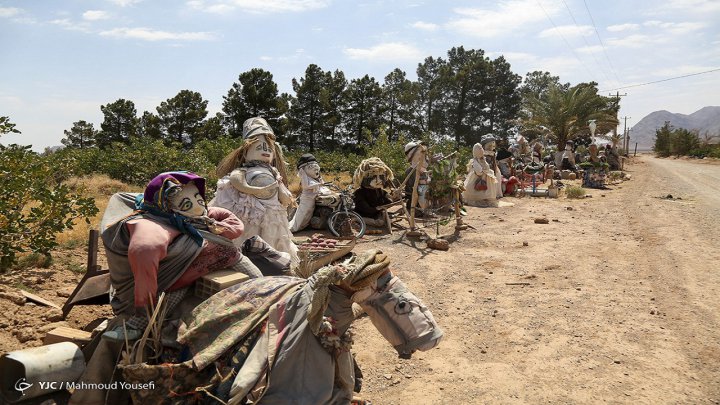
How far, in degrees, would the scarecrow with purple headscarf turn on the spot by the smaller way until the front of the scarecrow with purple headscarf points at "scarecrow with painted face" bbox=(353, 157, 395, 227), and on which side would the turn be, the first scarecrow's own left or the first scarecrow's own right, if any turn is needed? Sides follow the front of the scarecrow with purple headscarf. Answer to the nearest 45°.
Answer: approximately 90° to the first scarecrow's own left

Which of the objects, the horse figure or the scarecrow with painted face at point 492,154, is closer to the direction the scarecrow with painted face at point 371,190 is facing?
the horse figure

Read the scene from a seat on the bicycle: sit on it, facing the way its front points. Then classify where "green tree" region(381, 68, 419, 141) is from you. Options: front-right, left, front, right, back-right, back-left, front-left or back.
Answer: back-left

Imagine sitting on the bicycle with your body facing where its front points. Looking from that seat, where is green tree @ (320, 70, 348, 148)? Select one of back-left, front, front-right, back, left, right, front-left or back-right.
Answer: back-left

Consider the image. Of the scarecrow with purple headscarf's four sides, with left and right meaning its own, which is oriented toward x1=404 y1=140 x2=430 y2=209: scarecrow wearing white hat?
left

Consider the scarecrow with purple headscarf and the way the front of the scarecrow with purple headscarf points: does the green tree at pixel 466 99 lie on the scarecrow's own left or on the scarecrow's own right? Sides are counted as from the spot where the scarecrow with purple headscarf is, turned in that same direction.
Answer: on the scarecrow's own left

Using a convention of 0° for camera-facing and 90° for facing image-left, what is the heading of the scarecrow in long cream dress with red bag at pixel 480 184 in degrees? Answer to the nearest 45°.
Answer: approximately 315°

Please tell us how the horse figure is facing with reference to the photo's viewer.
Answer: facing to the right of the viewer

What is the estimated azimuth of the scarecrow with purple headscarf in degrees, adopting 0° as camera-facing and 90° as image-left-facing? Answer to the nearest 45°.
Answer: approximately 315°

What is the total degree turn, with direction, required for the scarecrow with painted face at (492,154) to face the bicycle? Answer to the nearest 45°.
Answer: approximately 90° to its right
